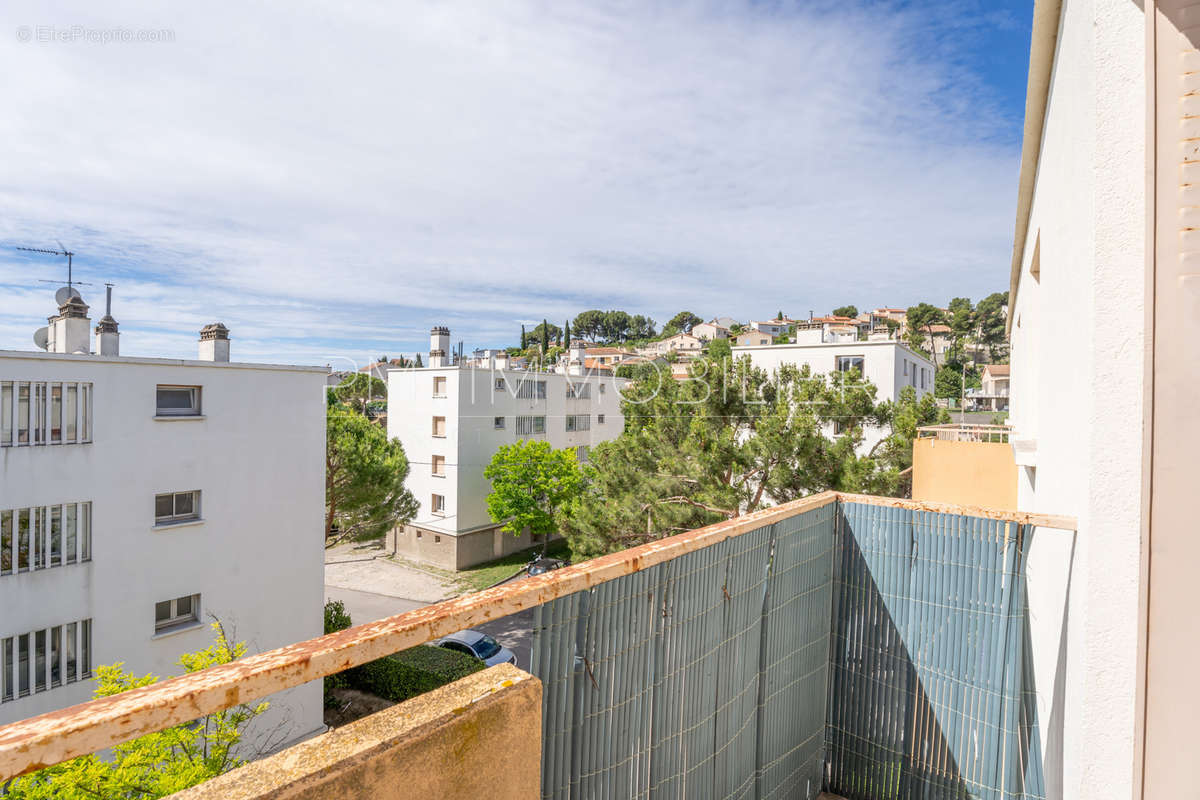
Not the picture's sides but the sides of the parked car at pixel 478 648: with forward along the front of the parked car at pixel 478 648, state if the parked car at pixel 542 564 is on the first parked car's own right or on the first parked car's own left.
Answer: on the first parked car's own left

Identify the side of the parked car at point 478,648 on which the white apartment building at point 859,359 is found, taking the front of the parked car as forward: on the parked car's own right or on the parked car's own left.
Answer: on the parked car's own left

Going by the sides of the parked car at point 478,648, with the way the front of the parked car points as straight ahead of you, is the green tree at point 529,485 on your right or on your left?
on your left

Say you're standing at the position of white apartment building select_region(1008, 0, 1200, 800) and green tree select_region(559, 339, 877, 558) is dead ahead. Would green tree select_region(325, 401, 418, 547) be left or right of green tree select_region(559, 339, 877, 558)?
left

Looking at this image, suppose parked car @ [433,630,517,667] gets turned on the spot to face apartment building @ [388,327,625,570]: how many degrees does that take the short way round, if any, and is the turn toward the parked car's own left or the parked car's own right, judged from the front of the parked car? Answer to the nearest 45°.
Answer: approximately 135° to the parked car's own left

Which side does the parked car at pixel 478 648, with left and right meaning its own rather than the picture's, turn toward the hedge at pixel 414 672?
right

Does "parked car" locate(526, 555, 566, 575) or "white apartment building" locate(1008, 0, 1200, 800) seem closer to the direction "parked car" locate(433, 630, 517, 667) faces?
the white apartment building

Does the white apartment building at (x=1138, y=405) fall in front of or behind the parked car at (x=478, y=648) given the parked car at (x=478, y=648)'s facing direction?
in front

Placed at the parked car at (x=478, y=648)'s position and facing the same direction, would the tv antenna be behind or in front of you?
behind

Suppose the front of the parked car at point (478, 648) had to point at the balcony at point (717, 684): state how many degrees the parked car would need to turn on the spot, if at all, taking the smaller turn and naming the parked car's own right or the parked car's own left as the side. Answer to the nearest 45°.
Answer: approximately 45° to the parked car's own right

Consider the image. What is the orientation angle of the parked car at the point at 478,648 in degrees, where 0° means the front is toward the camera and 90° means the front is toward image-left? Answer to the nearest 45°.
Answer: approximately 315°

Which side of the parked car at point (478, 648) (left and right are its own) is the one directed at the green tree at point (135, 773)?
right
